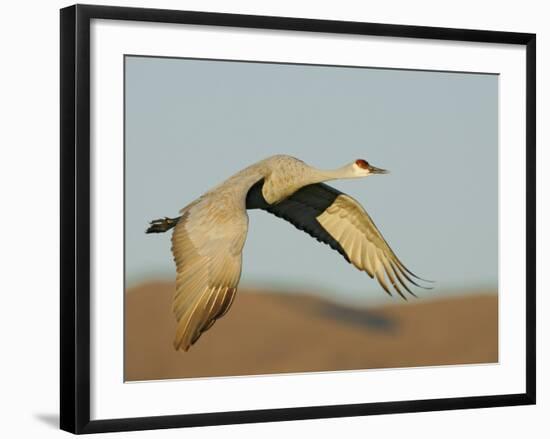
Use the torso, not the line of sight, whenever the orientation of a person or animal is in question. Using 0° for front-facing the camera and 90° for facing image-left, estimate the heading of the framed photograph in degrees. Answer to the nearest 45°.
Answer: approximately 315°
